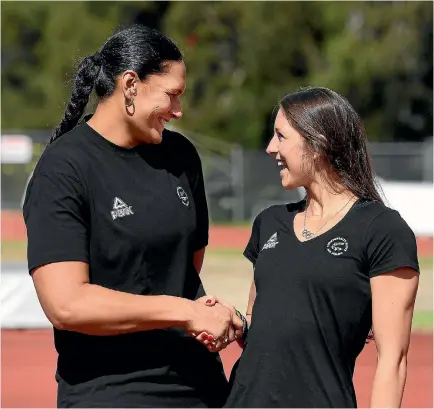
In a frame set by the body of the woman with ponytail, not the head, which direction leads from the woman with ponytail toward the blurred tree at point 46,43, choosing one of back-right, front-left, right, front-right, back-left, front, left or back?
back-left

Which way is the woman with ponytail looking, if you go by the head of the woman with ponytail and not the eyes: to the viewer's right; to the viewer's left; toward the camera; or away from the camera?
to the viewer's right

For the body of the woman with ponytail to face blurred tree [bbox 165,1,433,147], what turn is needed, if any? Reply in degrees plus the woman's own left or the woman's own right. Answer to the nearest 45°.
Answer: approximately 135° to the woman's own left

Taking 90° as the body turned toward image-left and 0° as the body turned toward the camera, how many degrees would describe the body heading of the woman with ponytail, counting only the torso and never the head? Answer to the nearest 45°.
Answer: approximately 315°

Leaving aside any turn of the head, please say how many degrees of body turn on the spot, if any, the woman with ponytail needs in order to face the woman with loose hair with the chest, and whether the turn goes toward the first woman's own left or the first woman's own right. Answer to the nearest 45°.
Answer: approximately 45° to the first woman's own left

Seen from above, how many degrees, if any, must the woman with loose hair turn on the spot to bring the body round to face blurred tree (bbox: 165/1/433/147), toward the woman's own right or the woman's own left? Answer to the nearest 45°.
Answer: approximately 135° to the woman's own right

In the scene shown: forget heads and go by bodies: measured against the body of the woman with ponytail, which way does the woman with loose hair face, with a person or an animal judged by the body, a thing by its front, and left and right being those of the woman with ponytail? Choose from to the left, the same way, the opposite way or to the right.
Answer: to the right

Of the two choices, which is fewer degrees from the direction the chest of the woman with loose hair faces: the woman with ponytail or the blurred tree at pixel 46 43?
the woman with ponytail

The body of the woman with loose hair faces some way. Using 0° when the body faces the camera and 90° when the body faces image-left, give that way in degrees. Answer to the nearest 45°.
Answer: approximately 45°

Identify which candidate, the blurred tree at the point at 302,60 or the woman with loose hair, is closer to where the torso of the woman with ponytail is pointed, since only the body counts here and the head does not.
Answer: the woman with loose hair

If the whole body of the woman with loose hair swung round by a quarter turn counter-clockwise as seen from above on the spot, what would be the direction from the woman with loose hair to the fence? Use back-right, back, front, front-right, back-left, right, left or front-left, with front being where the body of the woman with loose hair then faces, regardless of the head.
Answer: back-left

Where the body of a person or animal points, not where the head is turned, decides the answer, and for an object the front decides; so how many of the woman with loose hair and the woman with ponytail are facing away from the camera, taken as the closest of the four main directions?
0

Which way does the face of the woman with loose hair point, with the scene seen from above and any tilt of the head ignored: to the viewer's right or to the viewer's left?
to the viewer's left

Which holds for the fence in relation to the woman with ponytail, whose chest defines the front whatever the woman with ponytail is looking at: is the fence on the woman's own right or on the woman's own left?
on the woman's own left
